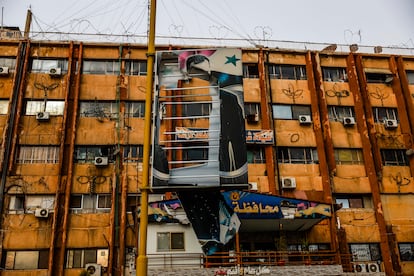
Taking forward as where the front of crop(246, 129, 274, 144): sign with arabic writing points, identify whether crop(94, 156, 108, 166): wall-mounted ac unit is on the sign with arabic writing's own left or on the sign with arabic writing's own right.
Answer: on the sign with arabic writing's own right

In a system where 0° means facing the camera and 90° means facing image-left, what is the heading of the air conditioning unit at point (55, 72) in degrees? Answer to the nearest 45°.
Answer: approximately 0°

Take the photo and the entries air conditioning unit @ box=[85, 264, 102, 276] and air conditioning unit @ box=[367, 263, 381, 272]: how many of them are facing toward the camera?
2

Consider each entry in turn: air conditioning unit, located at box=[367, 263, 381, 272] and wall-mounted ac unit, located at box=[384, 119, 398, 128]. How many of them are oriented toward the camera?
2

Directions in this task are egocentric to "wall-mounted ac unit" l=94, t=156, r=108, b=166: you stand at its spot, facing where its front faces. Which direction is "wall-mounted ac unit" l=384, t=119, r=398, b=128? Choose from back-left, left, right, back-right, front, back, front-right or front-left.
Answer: left

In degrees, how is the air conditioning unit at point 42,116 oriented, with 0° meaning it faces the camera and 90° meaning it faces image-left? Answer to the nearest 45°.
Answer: approximately 0°

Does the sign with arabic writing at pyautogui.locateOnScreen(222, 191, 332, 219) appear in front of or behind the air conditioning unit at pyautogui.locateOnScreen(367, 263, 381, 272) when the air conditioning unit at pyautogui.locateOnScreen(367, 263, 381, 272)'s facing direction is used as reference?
in front
